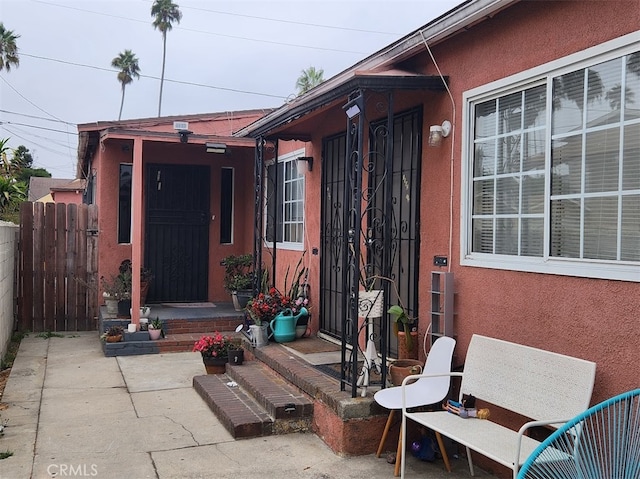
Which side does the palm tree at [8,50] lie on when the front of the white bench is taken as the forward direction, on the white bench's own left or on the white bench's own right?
on the white bench's own right

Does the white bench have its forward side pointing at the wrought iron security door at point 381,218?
no

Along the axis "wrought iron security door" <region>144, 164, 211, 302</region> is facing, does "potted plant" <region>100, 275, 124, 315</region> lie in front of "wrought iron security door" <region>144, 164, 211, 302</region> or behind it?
in front

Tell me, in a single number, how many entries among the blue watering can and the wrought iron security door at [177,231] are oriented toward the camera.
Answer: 1

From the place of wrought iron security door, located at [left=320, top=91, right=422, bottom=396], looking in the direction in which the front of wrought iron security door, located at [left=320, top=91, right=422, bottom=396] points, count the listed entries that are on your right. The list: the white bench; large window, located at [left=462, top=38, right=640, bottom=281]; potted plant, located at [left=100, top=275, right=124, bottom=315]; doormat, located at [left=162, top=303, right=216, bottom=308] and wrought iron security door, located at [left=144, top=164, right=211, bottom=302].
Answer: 3

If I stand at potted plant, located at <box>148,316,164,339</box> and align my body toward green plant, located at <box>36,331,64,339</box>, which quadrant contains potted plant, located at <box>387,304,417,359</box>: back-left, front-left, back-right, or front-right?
back-left

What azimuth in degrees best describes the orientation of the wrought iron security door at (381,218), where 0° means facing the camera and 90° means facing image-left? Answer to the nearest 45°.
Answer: approximately 45°

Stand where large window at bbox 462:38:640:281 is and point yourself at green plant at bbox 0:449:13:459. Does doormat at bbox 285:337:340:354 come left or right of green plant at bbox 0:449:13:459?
right

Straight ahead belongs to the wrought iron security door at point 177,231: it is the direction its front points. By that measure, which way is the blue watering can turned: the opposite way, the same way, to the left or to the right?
to the left

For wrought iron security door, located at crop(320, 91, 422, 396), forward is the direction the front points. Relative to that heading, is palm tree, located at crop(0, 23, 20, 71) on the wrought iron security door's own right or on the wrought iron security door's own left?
on the wrought iron security door's own right

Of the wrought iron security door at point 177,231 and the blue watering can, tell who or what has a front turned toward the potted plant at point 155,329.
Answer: the wrought iron security door

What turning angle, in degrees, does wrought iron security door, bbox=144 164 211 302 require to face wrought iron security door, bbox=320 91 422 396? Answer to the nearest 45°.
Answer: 0° — it already faces it

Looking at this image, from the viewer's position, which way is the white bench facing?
facing the viewer and to the left of the viewer

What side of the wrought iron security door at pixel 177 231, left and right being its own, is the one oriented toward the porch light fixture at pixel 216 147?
front

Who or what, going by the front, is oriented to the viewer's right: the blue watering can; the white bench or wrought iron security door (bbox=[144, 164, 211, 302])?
the blue watering can

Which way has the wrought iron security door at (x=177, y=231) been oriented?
toward the camera
